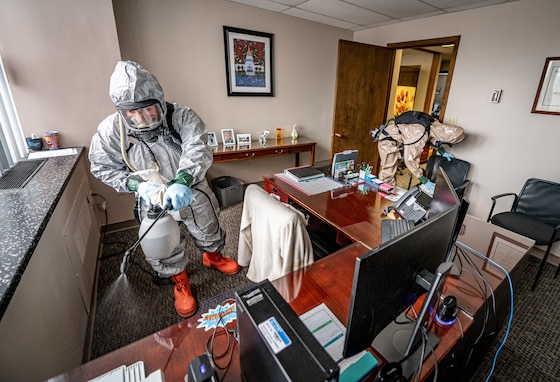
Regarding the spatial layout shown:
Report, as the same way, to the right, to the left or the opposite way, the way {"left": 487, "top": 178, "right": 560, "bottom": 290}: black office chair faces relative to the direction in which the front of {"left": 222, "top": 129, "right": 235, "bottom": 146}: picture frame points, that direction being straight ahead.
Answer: to the right

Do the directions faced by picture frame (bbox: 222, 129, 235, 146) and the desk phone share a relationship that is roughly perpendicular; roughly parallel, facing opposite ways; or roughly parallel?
roughly perpendicular

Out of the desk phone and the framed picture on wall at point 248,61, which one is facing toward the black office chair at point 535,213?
the framed picture on wall

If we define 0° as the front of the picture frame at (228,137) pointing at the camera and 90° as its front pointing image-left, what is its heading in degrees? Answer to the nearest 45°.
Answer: approximately 0°

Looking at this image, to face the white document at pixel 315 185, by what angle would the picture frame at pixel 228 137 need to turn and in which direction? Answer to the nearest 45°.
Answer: approximately 45° to its left

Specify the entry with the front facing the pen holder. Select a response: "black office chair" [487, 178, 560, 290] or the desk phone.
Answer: the black office chair

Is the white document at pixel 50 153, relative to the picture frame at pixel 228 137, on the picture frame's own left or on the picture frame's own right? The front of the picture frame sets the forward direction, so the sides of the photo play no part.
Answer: on the picture frame's own right

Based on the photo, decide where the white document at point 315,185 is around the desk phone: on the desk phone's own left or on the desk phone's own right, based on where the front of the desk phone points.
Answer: on the desk phone's own right

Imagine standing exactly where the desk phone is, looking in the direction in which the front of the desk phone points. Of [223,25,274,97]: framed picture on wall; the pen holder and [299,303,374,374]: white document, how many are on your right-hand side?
2

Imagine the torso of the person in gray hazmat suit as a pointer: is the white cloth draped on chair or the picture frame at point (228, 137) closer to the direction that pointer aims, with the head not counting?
the white cloth draped on chair

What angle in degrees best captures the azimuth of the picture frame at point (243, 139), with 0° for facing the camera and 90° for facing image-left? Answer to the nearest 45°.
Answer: approximately 0°

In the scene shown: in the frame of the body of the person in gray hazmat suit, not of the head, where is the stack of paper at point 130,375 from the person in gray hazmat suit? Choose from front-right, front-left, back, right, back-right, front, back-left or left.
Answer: front-right

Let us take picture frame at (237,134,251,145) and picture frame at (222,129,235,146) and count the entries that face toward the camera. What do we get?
2

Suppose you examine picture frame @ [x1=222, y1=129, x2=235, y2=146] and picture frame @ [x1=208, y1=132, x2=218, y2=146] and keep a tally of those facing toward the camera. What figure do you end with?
2
